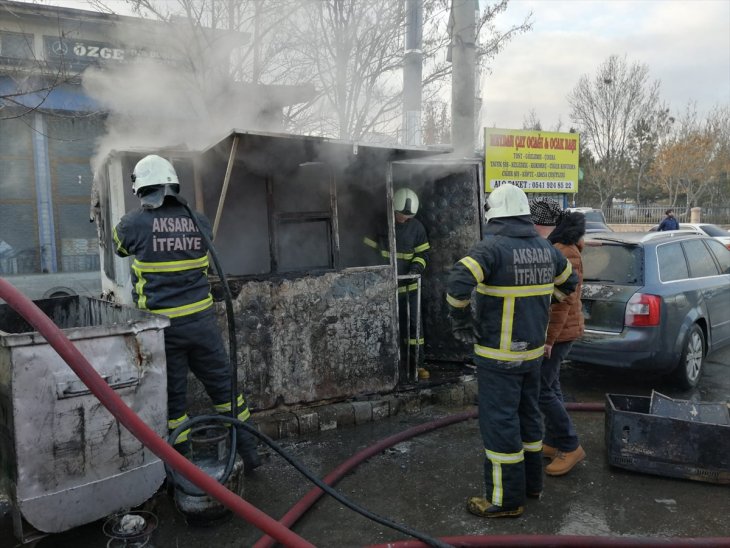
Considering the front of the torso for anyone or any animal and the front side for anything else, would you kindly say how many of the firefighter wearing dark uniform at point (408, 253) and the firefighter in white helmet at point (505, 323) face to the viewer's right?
0

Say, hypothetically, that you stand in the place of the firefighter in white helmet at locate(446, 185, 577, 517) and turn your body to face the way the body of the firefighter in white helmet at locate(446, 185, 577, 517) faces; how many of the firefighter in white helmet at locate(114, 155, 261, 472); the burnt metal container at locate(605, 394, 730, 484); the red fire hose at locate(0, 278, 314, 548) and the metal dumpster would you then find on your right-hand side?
1

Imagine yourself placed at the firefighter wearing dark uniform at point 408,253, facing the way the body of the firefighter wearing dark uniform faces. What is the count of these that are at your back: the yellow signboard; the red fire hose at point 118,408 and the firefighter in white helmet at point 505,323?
1

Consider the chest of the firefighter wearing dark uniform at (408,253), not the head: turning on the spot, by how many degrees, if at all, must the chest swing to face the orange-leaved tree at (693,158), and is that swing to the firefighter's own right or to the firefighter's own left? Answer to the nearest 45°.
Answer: approximately 180°

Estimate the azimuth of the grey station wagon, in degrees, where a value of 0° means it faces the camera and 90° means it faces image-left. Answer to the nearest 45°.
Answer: approximately 225°

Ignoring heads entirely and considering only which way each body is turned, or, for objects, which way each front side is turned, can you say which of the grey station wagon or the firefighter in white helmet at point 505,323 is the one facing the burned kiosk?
the firefighter in white helmet

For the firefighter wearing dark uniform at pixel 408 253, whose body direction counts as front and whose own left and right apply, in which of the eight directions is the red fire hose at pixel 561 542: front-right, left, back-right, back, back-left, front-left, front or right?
front-left

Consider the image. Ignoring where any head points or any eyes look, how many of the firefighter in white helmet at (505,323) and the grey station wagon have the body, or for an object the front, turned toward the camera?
0

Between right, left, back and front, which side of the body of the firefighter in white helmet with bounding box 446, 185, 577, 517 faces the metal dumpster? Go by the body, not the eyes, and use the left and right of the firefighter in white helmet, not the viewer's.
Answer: left

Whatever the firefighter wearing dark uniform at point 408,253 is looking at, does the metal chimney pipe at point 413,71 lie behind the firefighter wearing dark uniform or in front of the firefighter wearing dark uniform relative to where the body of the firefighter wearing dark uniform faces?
behind

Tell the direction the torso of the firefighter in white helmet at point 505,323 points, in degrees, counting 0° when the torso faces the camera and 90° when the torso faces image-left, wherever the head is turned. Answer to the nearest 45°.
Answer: approximately 135°

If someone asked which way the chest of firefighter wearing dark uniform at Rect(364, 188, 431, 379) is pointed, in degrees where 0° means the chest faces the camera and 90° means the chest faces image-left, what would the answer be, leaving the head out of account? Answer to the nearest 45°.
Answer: approximately 45°

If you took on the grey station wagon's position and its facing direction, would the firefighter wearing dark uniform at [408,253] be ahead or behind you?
behind

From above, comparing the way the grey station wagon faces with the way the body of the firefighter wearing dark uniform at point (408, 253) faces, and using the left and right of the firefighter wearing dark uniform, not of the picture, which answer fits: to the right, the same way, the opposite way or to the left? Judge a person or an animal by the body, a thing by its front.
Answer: the opposite way
